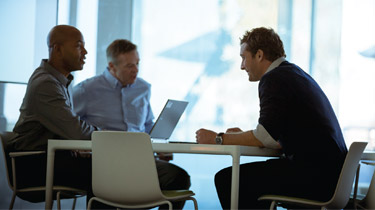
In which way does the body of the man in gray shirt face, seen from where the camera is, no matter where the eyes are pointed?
to the viewer's right

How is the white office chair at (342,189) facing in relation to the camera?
to the viewer's left

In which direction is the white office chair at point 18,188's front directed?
to the viewer's right

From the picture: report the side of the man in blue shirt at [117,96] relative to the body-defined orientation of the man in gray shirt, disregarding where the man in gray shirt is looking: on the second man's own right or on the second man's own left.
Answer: on the second man's own left

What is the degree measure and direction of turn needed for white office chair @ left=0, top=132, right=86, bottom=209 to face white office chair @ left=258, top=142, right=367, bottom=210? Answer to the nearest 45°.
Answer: approximately 45° to its right

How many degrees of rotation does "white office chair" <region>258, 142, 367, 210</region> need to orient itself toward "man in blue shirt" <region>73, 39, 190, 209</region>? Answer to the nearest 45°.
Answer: approximately 45° to its right

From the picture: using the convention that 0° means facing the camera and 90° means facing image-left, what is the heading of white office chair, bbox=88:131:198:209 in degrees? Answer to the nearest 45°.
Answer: approximately 225°

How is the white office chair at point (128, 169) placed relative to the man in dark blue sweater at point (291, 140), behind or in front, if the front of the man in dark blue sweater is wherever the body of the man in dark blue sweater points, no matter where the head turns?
in front

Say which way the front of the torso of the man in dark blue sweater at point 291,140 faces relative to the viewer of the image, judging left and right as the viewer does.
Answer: facing to the left of the viewer
